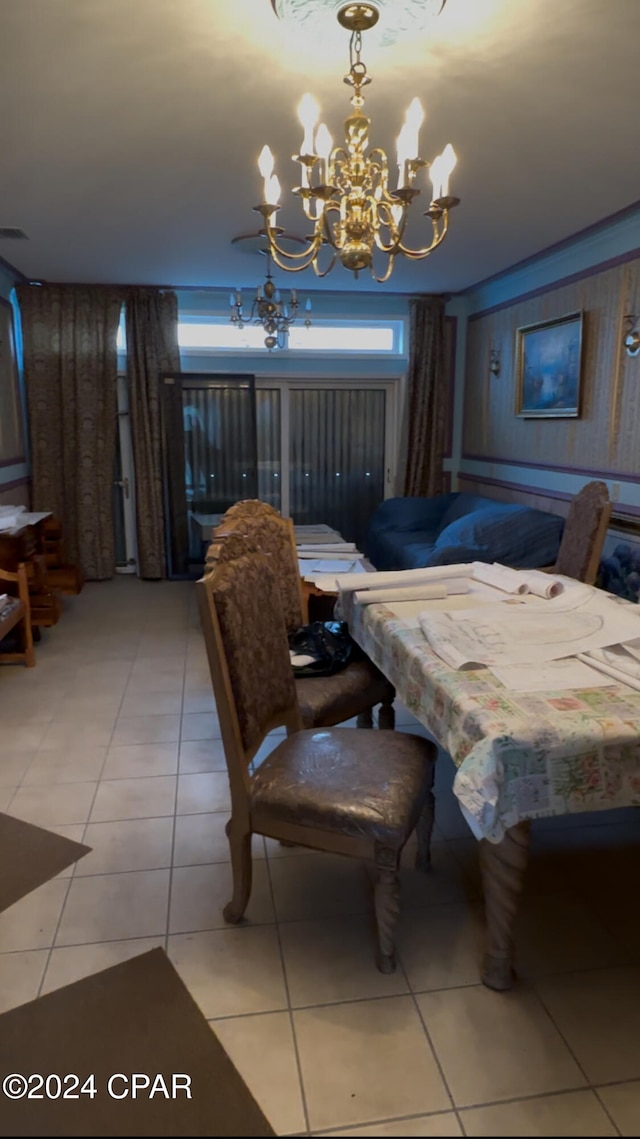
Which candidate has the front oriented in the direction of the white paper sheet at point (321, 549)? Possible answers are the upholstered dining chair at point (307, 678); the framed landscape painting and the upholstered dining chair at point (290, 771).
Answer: the framed landscape painting

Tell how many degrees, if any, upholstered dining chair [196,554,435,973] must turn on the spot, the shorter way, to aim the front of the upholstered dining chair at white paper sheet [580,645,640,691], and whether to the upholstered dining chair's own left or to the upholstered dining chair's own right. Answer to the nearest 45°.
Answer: approximately 45° to the upholstered dining chair's own left

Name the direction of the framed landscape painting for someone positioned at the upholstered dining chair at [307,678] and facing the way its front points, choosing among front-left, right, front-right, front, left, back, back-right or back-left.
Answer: left

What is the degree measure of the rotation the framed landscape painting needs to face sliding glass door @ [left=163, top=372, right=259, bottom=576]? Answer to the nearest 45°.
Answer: approximately 45° to its right

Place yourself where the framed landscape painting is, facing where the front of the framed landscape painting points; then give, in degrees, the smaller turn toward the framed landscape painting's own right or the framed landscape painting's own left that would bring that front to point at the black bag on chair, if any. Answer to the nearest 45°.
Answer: approximately 45° to the framed landscape painting's own left

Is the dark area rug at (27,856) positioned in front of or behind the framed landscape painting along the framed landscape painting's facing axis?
in front

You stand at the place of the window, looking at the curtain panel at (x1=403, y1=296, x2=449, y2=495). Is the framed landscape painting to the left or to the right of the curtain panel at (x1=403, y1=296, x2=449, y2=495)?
right

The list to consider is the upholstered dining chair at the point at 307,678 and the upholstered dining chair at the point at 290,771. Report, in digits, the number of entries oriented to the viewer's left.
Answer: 0

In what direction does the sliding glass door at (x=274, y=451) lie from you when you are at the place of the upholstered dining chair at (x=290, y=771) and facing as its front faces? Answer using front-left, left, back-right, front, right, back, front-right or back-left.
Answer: back-left

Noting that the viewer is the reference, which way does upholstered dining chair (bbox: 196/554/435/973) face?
facing the viewer and to the right of the viewer

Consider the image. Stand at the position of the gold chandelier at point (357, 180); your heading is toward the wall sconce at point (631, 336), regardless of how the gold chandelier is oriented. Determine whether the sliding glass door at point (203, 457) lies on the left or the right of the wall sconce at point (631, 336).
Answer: left

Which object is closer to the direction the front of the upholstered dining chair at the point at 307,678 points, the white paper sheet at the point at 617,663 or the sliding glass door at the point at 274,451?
the white paper sheet

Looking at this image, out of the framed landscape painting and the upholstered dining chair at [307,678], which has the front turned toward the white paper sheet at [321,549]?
the framed landscape painting

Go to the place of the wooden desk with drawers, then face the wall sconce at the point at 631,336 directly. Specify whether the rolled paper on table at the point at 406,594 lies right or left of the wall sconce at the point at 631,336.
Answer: right
